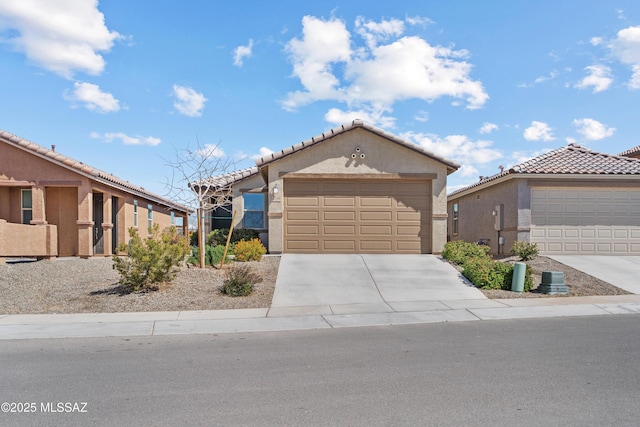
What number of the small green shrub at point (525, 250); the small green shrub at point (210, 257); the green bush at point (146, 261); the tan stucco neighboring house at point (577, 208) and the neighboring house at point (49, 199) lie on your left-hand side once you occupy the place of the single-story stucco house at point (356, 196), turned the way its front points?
2

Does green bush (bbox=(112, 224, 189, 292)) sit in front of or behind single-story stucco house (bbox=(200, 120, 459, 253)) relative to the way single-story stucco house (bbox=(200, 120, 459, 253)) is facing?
in front

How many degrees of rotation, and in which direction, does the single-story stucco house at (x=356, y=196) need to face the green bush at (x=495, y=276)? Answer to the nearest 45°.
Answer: approximately 45° to its left

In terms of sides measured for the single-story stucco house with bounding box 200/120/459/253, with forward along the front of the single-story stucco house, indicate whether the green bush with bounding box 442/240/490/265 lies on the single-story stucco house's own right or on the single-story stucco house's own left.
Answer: on the single-story stucco house's own left

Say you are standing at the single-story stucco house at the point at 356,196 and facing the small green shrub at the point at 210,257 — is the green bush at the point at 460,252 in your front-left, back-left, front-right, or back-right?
back-left

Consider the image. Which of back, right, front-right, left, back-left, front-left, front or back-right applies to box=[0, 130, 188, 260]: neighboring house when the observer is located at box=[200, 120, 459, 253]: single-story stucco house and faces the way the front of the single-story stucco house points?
right

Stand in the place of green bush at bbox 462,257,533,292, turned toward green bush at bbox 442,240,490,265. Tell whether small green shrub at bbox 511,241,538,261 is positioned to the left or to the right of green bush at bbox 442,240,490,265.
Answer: right

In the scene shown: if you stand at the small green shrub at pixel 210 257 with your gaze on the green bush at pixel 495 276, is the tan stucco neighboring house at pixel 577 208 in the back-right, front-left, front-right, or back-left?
front-left

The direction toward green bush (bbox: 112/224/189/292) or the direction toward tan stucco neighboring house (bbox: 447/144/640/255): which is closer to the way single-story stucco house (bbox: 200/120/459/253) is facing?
the green bush

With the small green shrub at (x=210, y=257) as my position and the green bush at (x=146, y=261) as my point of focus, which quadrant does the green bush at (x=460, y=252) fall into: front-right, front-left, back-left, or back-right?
back-left

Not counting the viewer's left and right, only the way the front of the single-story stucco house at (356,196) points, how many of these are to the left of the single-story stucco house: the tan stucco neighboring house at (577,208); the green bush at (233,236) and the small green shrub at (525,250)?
2

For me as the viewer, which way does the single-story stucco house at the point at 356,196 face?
facing the viewer

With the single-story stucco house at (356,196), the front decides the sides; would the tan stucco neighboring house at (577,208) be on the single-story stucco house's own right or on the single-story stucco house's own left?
on the single-story stucco house's own left

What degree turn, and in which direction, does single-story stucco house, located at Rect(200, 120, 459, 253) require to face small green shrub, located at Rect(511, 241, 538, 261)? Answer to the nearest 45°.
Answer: approximately 90° to its left
